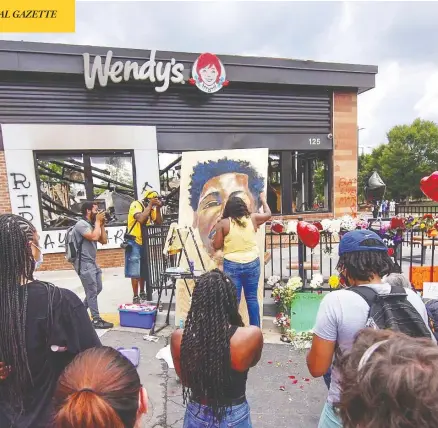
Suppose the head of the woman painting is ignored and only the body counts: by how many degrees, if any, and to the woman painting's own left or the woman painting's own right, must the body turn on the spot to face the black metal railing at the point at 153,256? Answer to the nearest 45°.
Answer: approximately 45° to the woman painting's own left

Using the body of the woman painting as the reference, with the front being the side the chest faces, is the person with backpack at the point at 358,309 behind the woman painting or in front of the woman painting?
behind

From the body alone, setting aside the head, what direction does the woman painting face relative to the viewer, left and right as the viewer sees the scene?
facing away from the viewer

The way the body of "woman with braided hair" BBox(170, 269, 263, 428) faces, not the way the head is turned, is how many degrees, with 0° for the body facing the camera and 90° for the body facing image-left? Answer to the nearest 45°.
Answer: approximately 180°

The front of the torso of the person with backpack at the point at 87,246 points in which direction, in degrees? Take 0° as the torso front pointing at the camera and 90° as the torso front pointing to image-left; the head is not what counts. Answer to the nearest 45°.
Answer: approximately 270°

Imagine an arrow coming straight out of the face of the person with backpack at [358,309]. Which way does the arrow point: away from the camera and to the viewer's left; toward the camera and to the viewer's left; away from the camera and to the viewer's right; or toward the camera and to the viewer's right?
away from the camera and to the viewer's left

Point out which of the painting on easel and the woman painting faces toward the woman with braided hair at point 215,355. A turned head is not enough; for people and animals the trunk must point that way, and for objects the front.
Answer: the painting on easel

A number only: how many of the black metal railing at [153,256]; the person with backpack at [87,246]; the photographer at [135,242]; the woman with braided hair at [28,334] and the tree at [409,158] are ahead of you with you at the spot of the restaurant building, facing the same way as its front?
4

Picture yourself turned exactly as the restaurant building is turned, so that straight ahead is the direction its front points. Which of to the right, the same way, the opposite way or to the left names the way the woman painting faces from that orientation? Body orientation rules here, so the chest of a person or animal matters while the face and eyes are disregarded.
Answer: the opposite way

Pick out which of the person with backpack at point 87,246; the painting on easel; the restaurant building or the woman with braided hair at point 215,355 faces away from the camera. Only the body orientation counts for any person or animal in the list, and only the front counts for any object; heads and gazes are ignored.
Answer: the woman with braided hair

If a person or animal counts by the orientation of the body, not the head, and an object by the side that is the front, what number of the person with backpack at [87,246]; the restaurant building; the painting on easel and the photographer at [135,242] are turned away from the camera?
0

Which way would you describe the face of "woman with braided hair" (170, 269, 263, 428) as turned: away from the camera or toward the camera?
away from the camera

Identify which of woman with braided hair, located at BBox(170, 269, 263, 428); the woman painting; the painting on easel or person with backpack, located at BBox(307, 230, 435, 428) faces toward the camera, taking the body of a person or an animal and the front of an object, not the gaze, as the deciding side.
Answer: the painting on easel

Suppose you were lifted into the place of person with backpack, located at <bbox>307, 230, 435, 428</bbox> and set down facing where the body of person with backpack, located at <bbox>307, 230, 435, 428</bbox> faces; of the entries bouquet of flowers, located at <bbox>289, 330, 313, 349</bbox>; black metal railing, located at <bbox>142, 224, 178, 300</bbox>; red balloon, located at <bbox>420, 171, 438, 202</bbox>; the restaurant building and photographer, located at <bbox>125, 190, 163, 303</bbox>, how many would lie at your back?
0

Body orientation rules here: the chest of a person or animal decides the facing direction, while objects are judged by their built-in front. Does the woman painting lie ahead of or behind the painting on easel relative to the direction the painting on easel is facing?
ahead

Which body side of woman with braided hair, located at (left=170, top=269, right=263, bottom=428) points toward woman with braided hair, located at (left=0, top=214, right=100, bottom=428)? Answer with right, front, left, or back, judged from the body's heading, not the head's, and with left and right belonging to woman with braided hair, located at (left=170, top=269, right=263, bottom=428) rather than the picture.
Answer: left

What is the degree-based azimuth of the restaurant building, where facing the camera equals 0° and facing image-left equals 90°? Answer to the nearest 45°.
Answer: approximately 0°
